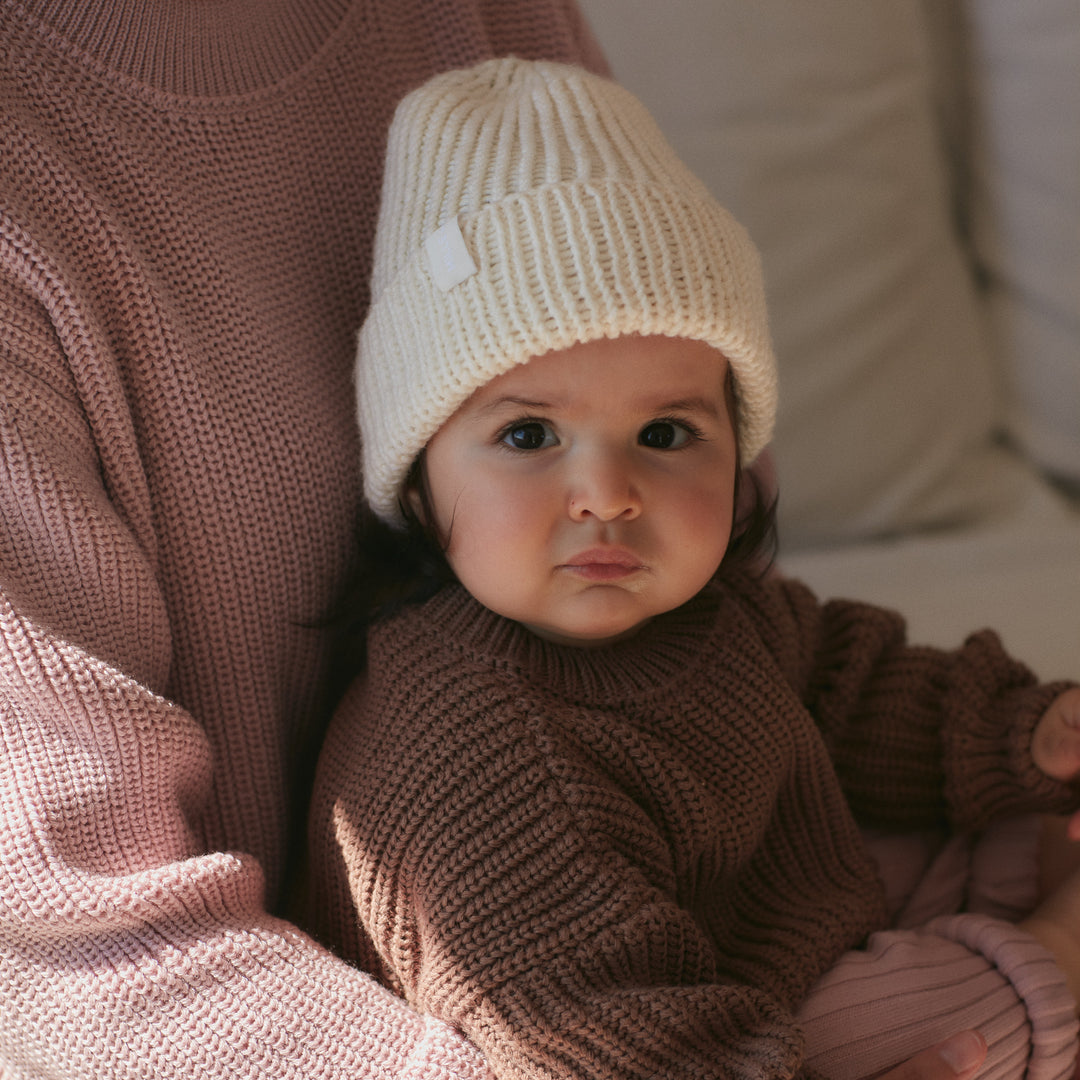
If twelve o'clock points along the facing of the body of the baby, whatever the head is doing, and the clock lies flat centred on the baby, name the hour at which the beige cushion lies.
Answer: The beige cushion is roughly at 8 o'clock from the baby.

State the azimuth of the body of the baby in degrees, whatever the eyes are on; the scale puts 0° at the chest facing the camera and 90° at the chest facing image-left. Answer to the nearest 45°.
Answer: approximately 315°

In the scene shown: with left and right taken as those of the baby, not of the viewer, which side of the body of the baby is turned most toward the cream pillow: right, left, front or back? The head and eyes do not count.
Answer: left
